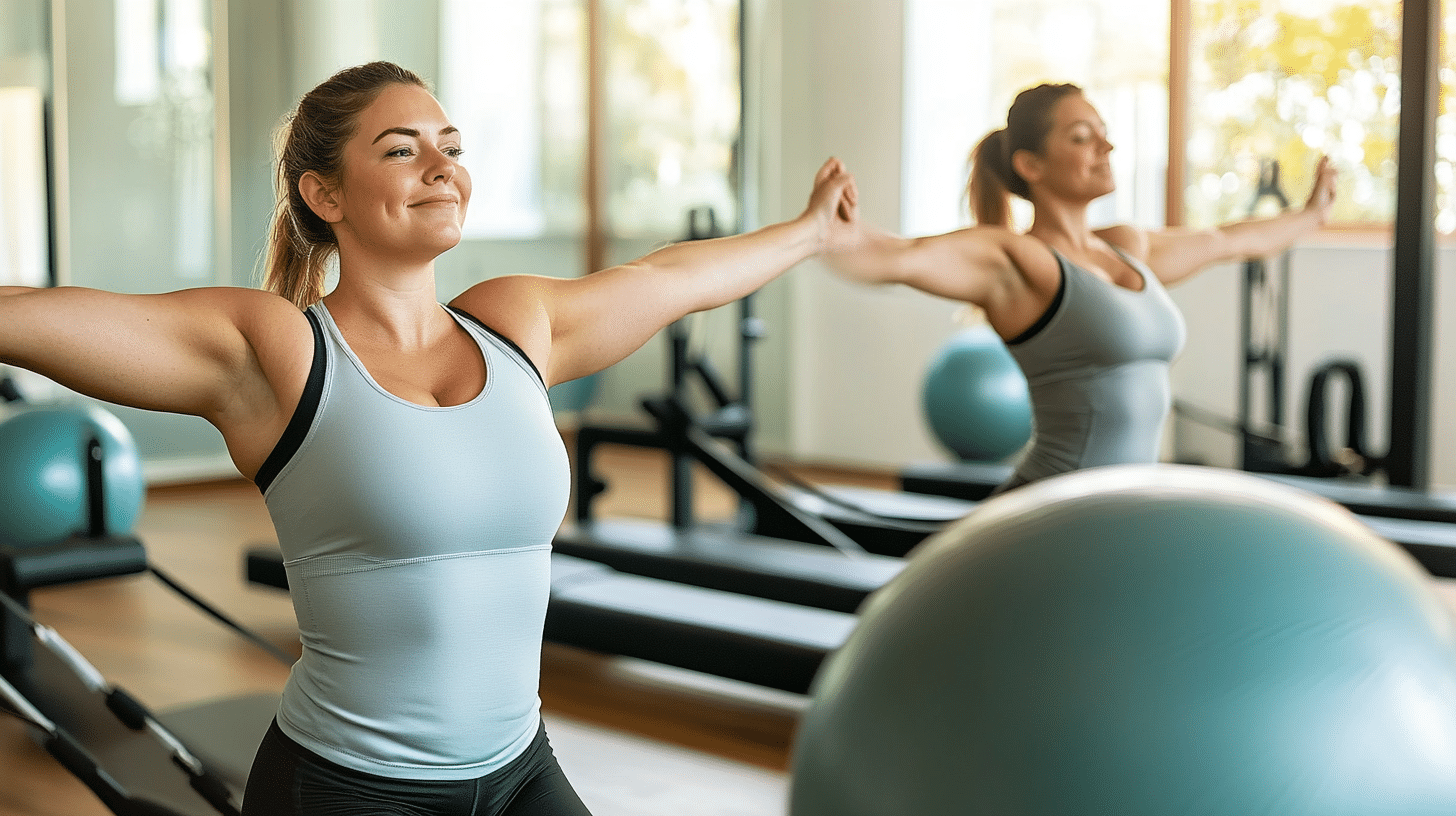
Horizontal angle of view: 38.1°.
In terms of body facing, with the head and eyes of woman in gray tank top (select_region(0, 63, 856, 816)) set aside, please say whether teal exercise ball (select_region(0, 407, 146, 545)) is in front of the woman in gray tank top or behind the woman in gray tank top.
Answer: behind

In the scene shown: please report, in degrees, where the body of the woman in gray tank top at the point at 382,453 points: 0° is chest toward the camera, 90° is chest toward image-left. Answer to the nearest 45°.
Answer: approximately 315°

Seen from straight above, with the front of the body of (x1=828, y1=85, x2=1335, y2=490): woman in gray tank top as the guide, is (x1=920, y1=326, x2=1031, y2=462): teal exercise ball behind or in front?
behind

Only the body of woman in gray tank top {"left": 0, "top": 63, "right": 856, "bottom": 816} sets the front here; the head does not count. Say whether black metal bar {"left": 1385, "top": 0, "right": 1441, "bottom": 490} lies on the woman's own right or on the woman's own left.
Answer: on the woman's own left

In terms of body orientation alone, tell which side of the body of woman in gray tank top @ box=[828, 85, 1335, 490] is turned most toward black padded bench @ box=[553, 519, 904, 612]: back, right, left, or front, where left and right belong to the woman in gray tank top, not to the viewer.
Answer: right

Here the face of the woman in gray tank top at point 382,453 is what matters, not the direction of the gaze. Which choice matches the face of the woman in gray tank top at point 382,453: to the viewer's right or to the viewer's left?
to the viewer's right

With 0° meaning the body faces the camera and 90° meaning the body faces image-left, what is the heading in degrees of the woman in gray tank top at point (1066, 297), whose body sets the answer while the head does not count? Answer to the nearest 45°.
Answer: approximately 315°

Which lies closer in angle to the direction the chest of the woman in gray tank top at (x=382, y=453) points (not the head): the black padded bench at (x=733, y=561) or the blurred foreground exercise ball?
the blurred foreground exercise ball
